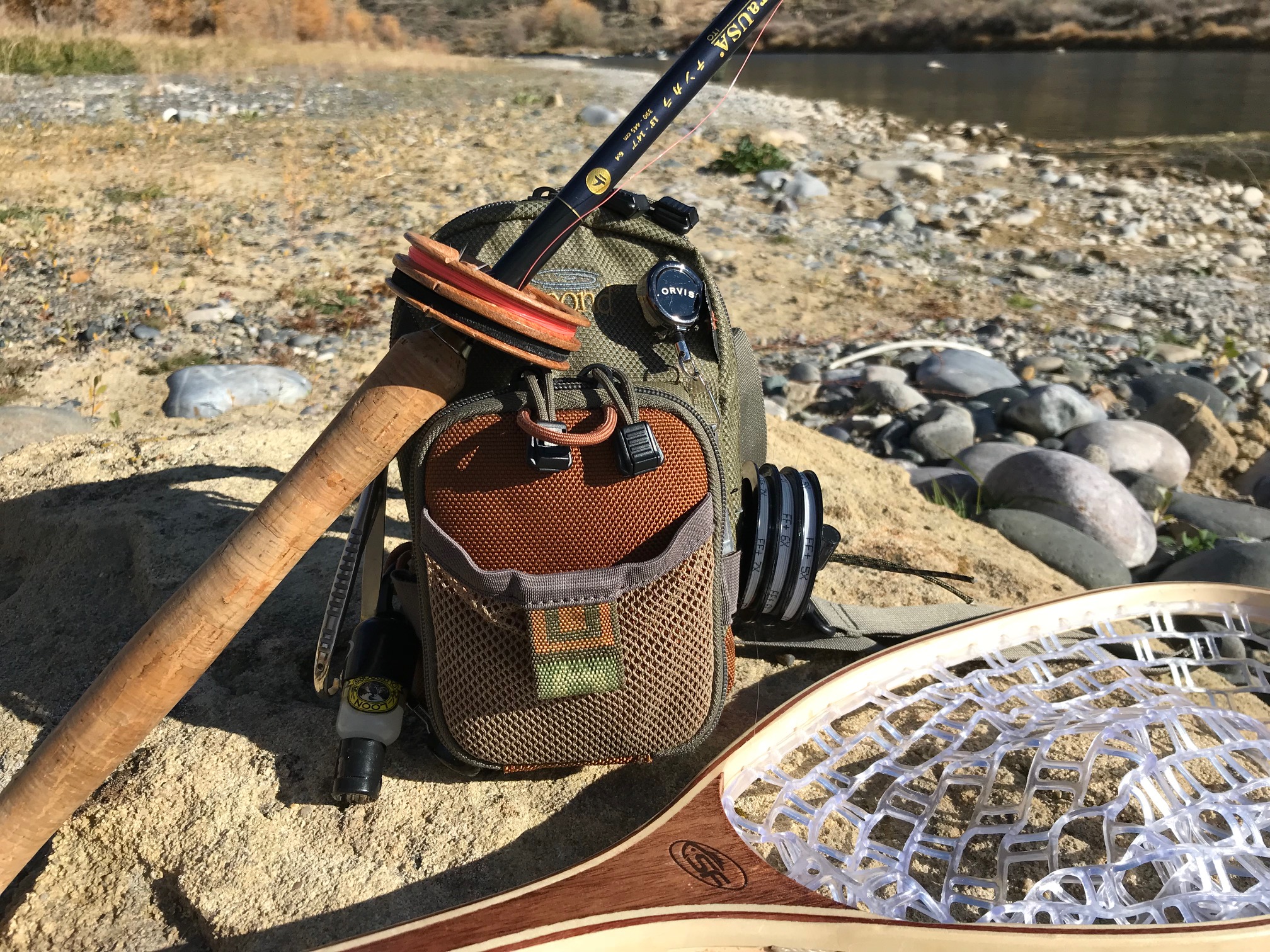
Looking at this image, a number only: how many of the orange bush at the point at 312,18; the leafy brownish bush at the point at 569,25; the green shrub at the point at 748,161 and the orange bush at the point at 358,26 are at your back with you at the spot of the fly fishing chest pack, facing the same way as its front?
4

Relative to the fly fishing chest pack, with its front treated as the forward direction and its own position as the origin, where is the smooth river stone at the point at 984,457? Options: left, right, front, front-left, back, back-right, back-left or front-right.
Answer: back-left

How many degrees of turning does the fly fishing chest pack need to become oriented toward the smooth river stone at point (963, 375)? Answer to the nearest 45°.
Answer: approximately 135° to its left

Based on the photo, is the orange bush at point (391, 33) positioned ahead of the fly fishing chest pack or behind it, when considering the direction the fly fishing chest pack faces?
behind

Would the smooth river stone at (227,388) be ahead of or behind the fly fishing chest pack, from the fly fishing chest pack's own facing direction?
behind

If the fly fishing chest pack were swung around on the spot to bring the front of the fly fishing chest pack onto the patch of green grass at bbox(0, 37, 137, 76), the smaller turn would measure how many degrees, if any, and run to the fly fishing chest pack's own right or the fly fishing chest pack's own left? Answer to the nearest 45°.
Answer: approximately 135° to the fly fishing chest pack's own right

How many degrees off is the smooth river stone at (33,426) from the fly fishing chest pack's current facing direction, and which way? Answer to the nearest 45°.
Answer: approximately 135° to its right

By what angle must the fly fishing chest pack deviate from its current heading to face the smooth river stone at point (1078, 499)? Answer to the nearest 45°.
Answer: approximately 135° to its left

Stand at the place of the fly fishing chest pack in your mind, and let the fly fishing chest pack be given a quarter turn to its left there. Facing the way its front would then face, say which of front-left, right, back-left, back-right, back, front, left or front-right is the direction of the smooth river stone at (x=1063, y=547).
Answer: front-left

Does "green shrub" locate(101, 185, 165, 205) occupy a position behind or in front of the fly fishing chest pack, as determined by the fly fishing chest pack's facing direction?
behind

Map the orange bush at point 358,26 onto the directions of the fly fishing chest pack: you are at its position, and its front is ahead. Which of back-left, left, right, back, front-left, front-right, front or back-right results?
back

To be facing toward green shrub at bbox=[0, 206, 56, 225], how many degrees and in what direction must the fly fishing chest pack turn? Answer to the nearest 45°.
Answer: approximately 135° to its right

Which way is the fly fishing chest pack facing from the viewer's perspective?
toward the camera

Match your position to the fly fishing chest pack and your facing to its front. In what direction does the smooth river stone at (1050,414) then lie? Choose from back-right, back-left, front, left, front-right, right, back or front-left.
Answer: back-left
